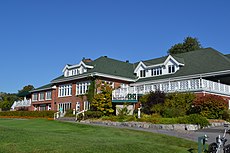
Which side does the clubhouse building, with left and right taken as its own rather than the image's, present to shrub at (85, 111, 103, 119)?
front

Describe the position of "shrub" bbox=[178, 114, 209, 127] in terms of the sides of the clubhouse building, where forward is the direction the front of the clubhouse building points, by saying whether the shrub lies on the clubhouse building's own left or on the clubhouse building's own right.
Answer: on the clubhouse building's own left

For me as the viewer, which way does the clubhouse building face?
facing the viewer and to the left of the viewer

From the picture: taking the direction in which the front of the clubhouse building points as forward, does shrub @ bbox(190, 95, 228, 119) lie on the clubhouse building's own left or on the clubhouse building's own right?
on the clubhouse building's own left

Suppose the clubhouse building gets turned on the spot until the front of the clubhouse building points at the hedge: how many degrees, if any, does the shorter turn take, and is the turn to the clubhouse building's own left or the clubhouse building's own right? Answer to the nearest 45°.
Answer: approximately 45° to the clubhouse building's own right
